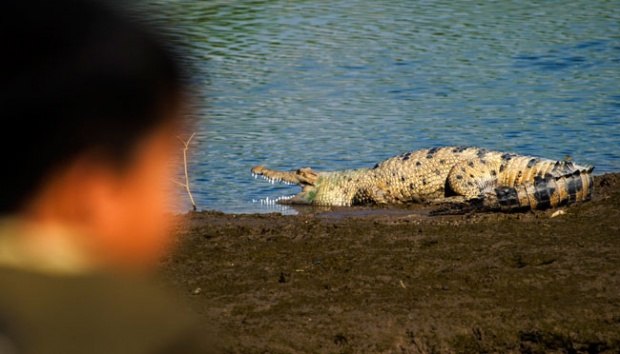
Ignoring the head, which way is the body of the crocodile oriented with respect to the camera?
to the viewer's left
